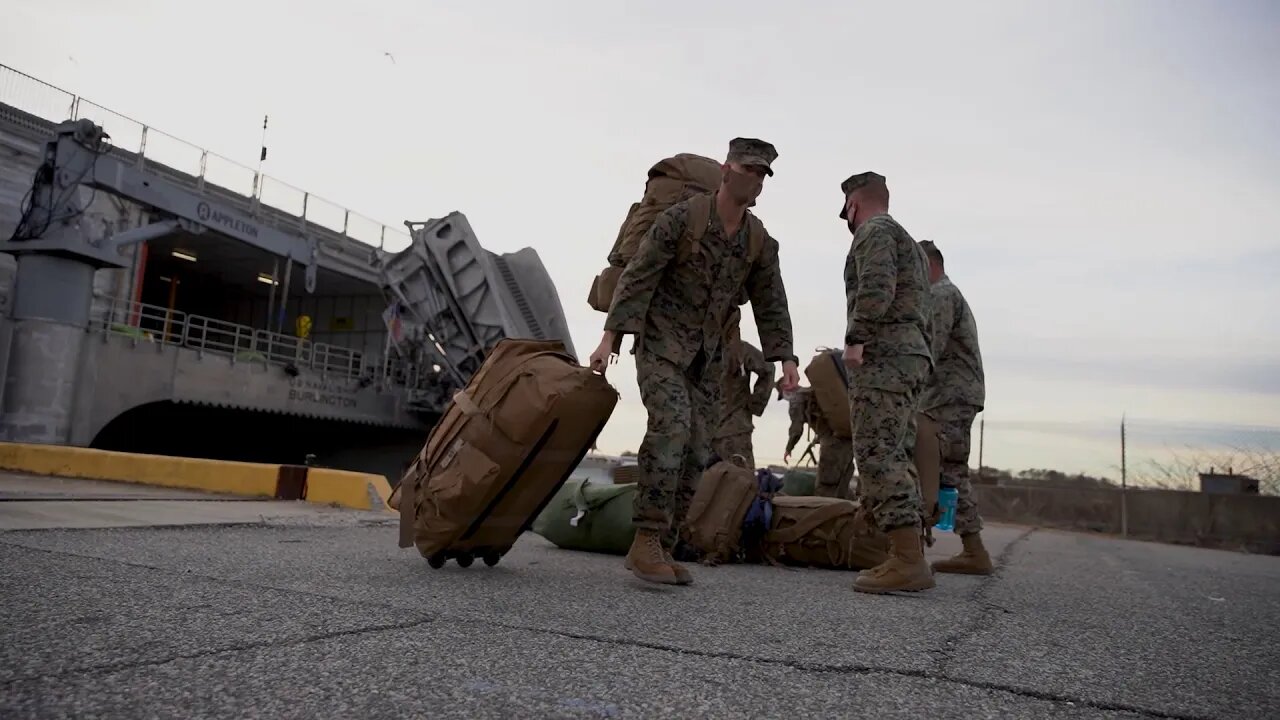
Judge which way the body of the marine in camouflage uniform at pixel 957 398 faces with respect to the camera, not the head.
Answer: to the viewer's left

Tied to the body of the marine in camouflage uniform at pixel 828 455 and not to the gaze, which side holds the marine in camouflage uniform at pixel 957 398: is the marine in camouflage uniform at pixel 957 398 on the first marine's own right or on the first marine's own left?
on the first marine's own left

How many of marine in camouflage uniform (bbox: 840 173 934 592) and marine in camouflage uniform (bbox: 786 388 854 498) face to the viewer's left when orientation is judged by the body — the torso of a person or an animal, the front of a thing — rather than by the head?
2

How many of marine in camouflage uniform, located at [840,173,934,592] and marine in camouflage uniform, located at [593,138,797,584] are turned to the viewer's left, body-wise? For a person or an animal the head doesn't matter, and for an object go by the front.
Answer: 1

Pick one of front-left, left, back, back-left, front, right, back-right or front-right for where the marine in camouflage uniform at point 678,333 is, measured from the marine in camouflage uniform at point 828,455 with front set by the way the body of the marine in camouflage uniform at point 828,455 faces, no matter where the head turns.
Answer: left

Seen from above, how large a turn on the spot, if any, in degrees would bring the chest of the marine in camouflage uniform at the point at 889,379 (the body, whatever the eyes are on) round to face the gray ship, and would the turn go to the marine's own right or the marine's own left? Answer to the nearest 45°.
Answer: approximately 45° to the marine's own right

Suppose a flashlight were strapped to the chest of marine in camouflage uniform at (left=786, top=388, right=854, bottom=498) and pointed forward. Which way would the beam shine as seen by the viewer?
to the viewer's left

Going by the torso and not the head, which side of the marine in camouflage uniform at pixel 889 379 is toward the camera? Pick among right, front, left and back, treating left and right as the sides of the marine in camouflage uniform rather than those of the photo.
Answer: left

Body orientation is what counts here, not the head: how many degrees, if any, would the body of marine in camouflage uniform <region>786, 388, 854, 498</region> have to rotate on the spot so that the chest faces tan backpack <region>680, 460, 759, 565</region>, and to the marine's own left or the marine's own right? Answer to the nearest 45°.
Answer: approximately 90° to the marine's own left
